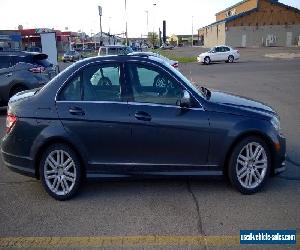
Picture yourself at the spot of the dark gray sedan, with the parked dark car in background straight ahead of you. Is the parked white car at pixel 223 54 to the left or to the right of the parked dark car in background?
right

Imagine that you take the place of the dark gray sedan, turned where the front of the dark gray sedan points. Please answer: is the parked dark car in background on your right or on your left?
on your left

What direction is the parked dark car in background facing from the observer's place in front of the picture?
facing away from the viewer and to the left of the viewer

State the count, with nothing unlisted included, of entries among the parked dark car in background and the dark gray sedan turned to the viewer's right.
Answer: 1

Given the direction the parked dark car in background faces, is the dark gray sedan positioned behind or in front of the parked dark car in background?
behind

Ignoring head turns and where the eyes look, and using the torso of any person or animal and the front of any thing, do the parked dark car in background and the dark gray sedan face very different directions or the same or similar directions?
very different directions

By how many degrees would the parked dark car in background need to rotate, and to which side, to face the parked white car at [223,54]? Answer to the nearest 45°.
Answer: approximately 90° to its right

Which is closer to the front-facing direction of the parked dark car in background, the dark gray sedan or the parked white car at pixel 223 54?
the parked white car

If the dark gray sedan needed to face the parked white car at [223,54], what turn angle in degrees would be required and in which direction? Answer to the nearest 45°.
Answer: approximately 90° to its left

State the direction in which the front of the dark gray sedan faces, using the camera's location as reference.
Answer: facing to the right of the viewer

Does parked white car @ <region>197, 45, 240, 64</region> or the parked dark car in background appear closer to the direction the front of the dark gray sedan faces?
the parked white car

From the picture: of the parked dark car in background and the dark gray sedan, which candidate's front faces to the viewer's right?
the dark gray sedan
